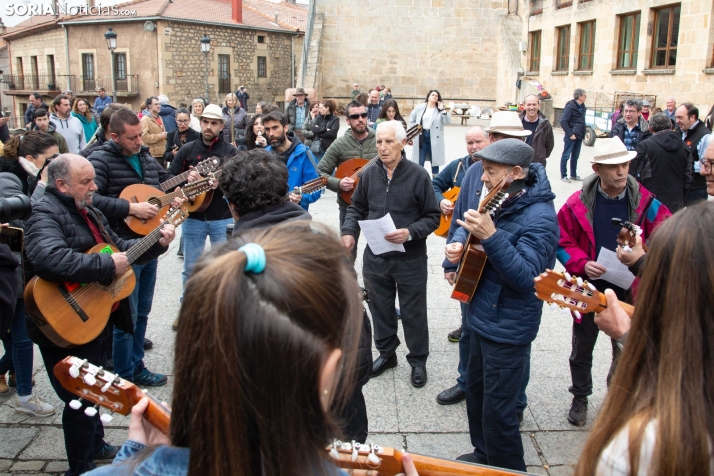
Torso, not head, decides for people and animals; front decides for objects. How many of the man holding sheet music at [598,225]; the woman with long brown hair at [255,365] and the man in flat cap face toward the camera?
1

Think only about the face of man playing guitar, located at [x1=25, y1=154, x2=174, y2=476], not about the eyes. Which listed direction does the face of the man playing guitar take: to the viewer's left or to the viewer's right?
to the viewer's right

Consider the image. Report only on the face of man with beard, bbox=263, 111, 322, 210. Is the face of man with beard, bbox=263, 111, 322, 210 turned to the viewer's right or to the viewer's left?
to the viewer's left

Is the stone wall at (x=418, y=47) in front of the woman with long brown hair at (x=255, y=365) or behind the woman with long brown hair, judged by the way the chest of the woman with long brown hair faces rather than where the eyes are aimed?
in front

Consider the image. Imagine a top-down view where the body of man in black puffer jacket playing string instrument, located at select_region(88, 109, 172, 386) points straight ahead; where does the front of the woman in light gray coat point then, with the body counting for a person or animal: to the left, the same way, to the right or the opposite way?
to the right

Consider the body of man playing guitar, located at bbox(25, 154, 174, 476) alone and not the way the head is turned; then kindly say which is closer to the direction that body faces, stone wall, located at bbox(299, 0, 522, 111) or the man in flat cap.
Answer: the man in flat cap

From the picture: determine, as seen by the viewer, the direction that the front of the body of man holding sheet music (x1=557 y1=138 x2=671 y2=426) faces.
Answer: toward the camera

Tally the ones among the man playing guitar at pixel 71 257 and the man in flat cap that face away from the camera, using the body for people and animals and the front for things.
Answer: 0

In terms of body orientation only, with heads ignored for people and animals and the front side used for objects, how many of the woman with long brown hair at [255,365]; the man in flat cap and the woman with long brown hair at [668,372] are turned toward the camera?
0

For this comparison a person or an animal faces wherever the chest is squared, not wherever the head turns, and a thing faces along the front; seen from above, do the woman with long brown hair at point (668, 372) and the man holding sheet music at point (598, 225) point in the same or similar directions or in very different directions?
very different directions

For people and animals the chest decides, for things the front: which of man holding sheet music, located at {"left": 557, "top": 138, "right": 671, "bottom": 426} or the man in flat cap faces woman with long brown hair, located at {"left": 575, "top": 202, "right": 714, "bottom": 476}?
the man holding sheet music

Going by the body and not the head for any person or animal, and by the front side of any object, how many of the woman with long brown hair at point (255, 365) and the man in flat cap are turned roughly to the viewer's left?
1

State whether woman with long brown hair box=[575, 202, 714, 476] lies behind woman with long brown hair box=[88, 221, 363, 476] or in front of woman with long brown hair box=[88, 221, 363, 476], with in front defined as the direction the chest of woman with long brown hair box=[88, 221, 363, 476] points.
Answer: in front

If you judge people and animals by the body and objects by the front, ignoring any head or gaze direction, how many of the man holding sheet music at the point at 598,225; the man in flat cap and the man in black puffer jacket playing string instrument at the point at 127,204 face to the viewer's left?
1

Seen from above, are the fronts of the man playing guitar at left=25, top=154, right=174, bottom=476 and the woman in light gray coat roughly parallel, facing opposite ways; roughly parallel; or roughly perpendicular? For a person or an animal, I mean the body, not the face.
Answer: roughly perpendicular
